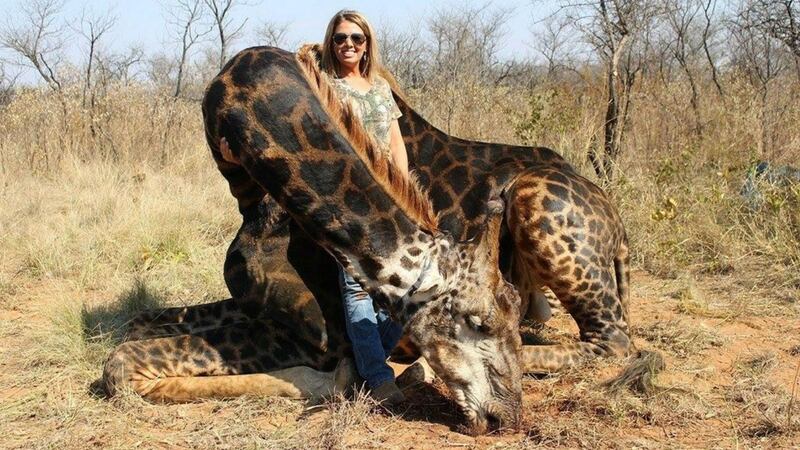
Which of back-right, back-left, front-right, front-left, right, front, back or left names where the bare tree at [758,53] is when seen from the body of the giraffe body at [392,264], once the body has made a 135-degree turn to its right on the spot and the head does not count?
front

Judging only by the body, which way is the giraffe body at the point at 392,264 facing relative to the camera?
to the viewer's left

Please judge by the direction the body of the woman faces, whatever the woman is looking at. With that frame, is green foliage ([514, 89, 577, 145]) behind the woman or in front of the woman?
behind

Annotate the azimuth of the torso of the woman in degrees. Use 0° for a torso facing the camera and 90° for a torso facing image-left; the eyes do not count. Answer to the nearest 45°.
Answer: approximately 0°

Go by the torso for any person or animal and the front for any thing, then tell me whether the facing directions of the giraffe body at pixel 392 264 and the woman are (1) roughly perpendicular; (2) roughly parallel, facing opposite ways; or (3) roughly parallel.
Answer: roughly perpendicular

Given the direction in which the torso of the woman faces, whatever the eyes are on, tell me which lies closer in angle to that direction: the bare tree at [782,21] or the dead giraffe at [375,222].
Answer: the dead giraffe

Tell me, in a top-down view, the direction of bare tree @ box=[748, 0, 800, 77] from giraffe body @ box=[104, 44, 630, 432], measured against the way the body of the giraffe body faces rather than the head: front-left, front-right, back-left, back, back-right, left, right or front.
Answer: back-right

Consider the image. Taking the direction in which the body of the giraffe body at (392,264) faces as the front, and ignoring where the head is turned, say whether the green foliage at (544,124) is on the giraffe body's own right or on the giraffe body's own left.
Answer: on the giraffe body's own right

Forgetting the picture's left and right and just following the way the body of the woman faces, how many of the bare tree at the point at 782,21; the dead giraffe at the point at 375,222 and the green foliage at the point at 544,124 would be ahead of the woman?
1
